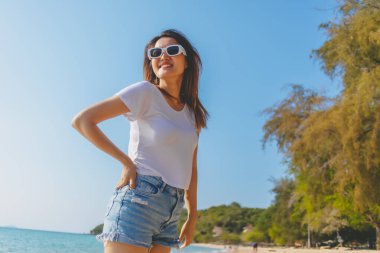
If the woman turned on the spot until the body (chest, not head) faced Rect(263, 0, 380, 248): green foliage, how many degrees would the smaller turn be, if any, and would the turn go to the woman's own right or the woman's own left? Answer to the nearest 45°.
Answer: approximately 90° to the woman's own left

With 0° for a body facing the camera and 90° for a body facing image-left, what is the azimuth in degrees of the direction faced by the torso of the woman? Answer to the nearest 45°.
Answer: approximately 315°
